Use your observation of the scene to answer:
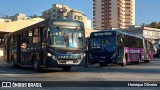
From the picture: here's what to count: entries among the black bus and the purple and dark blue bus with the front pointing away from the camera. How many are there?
0

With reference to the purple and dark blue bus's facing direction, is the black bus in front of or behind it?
in front

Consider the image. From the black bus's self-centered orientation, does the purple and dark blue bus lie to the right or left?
on its left

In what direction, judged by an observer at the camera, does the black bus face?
facing the viewer and to the right of the viewer

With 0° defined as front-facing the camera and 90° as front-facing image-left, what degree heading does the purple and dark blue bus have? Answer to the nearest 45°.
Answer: approximately 45°
